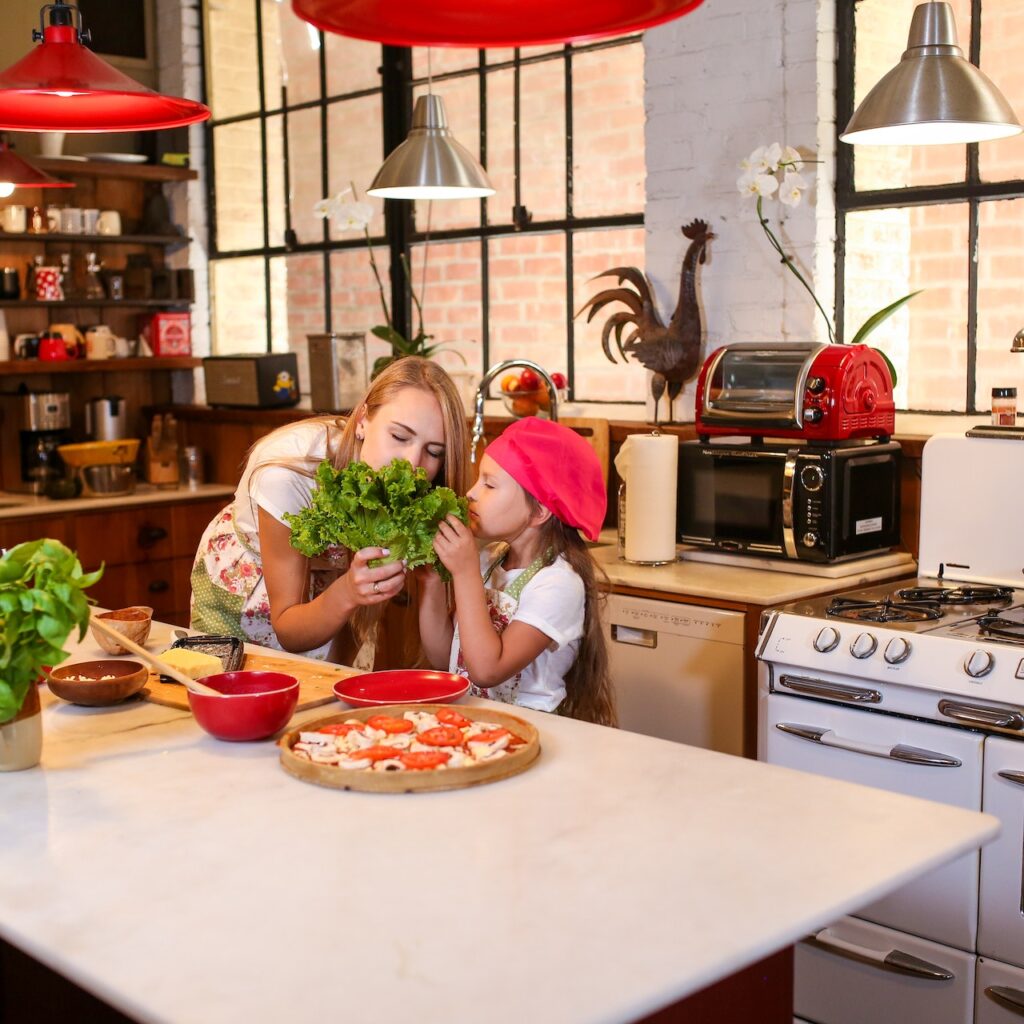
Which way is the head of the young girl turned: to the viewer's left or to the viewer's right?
to the viewer's left

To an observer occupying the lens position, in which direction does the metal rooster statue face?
facing to the right of the viewer

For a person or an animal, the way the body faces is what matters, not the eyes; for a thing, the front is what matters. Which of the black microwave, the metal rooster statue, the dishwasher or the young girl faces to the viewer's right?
the metal rooster statue

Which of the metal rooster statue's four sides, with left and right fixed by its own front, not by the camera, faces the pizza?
right

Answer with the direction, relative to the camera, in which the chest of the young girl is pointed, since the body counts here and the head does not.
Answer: to the viewer's left

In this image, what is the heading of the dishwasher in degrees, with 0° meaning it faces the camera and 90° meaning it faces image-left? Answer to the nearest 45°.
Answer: approximately 45°

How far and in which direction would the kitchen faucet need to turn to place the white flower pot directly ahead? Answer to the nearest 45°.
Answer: approximately 45° to its left

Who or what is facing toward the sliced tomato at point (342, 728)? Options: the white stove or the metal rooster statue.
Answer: the white stove
